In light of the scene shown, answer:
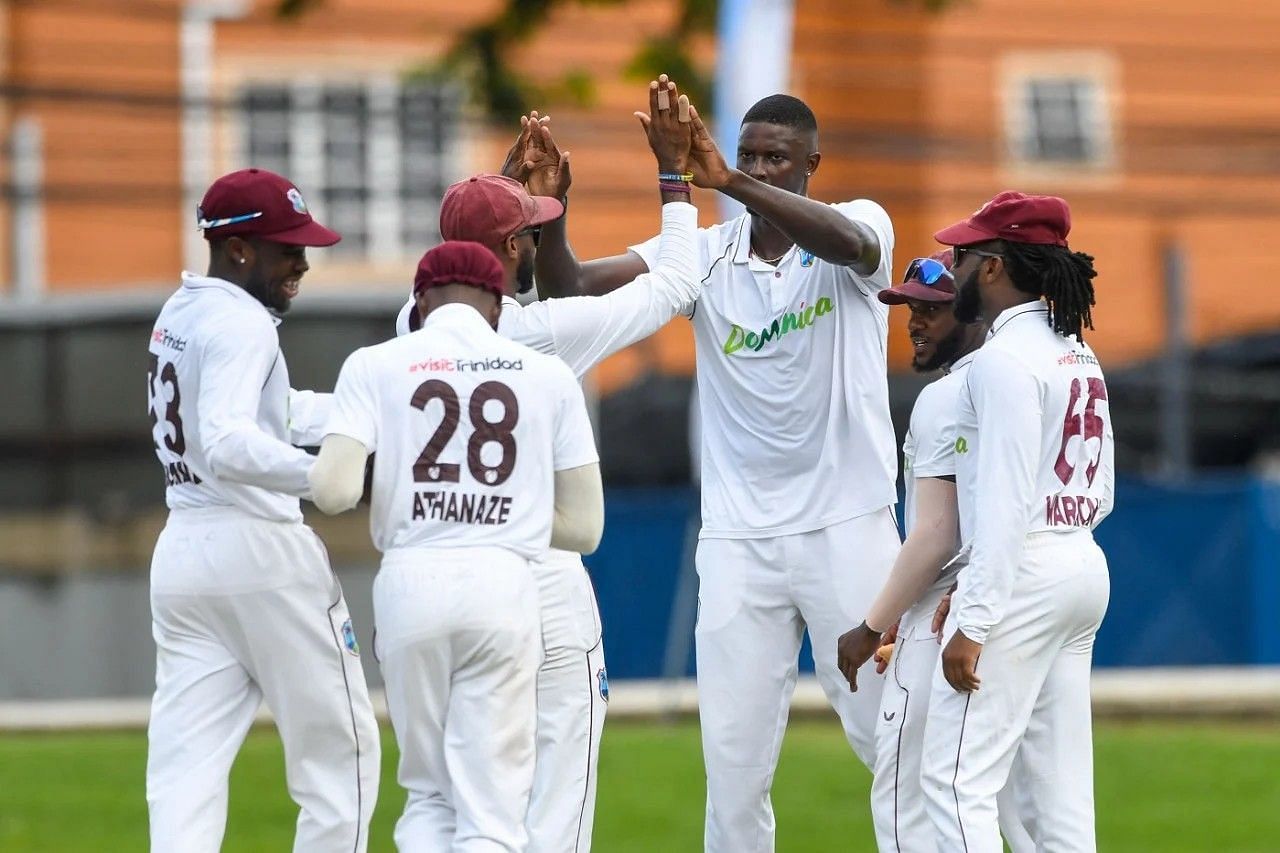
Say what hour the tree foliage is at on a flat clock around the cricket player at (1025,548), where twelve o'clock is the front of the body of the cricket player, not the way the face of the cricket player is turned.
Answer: The tree foliage is roughly at 1 o'clock from the cricket player.

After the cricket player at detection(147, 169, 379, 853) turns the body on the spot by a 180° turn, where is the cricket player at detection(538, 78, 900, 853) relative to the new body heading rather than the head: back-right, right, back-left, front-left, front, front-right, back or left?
back-left

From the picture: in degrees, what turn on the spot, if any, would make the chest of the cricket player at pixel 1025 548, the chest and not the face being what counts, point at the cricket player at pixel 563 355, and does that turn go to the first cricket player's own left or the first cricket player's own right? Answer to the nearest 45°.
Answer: approximately 45° to the first cricket player's own left

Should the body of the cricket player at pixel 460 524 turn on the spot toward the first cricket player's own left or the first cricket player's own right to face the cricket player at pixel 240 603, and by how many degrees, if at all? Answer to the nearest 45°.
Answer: approximately 45° to the first cricket player's own left

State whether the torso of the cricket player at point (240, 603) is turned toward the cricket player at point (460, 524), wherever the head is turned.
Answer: no

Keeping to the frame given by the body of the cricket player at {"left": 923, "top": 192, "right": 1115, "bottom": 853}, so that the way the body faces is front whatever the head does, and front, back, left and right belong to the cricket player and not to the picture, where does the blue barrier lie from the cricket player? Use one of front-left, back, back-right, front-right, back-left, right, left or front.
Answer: front-right

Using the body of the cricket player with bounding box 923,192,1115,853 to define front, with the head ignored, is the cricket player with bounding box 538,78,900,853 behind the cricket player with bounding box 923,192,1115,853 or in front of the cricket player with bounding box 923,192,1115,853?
in front

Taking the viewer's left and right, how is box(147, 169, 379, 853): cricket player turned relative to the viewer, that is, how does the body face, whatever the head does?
facing away from the viewer and to the right of the viewer

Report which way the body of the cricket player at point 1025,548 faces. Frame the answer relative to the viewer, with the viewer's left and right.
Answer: facing away from the viewer and to the left of the viewer

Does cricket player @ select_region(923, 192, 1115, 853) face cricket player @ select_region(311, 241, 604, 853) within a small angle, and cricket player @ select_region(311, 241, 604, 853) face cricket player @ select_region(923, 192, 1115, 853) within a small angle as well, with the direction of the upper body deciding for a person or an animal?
no

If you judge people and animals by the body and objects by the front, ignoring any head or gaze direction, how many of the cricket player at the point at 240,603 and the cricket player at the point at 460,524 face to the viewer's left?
0

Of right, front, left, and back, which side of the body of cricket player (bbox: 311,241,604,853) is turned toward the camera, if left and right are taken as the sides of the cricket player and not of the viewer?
back

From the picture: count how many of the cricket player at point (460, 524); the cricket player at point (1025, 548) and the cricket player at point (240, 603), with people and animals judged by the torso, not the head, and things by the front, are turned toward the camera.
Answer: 0

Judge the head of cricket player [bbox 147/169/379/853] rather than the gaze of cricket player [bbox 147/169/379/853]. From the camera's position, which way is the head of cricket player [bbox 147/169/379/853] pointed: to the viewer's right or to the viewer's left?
to the viewer's right

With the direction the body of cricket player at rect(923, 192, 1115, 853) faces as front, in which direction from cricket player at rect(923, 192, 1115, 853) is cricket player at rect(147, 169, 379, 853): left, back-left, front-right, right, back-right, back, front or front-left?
front-left

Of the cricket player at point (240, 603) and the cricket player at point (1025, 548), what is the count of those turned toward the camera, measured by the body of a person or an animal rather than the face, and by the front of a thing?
0

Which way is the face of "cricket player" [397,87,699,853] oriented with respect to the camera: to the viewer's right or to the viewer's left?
to the viewer's right

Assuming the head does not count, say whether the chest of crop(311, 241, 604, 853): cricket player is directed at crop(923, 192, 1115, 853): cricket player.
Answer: no

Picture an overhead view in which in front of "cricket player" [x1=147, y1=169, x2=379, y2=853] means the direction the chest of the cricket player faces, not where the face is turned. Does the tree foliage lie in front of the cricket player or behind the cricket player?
in front

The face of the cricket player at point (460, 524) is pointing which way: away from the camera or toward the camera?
away from the camera

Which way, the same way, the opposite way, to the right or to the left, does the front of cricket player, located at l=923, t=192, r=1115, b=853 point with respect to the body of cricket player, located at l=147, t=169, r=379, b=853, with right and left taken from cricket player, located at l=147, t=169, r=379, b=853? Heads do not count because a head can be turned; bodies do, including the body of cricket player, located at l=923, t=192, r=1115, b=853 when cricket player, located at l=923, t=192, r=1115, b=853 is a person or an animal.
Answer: to the left

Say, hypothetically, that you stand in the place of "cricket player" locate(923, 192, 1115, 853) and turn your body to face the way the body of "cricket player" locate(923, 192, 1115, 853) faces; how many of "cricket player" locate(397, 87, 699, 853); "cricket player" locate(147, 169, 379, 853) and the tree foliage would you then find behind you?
0

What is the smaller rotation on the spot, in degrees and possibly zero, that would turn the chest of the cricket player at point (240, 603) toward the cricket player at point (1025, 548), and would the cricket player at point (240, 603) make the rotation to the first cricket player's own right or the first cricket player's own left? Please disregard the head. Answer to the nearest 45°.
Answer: approximately 45° to the first cricket player's own right
